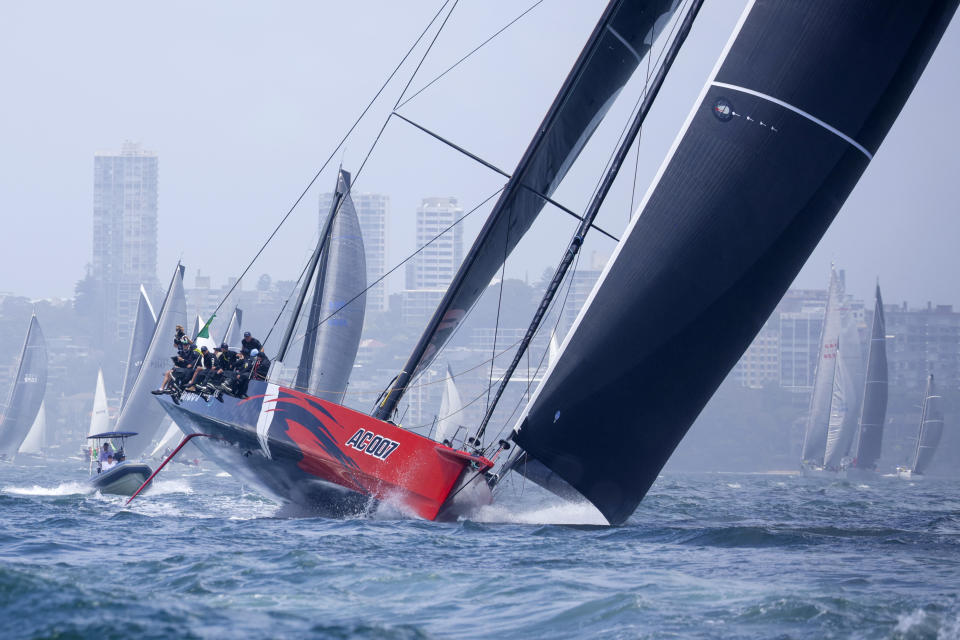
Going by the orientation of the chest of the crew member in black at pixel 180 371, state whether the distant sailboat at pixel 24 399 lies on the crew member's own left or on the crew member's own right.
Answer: on the crew member's own right

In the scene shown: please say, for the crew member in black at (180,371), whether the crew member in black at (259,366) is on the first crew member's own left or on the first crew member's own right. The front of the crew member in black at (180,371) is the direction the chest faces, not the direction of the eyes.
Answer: on the first crew member's own left

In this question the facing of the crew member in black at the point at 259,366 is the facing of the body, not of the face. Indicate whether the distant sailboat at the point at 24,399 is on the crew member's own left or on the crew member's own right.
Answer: on the crew member's own right

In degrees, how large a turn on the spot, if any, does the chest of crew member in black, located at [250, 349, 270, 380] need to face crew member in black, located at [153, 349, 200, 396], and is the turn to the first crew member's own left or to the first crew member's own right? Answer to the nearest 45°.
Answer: approximately 90° to the first crew member's own right

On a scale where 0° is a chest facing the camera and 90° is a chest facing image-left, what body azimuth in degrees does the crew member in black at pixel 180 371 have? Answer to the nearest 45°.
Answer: approximately 45°
